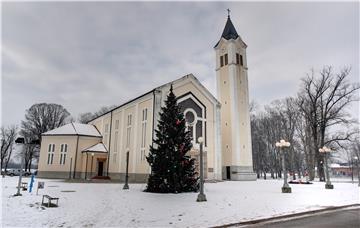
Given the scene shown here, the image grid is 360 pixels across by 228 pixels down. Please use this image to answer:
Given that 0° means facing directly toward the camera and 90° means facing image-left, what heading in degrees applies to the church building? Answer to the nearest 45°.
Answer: approximately 315°
